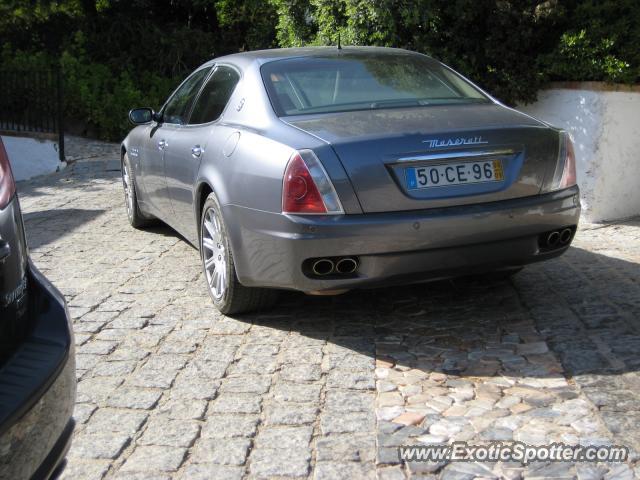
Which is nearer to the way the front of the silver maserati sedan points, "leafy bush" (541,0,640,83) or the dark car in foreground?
the leafy bush

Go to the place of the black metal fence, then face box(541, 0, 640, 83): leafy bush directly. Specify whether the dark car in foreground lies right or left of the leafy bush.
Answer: right

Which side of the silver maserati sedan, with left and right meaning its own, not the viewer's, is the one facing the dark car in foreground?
left

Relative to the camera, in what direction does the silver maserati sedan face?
facing away from the viewer and to the left of the viewer

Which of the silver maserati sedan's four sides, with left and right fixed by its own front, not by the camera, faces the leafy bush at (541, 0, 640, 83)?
right

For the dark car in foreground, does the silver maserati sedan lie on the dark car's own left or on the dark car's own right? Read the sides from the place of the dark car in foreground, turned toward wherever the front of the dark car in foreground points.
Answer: on the dark car's own right

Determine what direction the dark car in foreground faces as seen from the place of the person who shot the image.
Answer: facing away from the viewer and to the left of the viewer

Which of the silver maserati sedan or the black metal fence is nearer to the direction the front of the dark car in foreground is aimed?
the black metal fence
